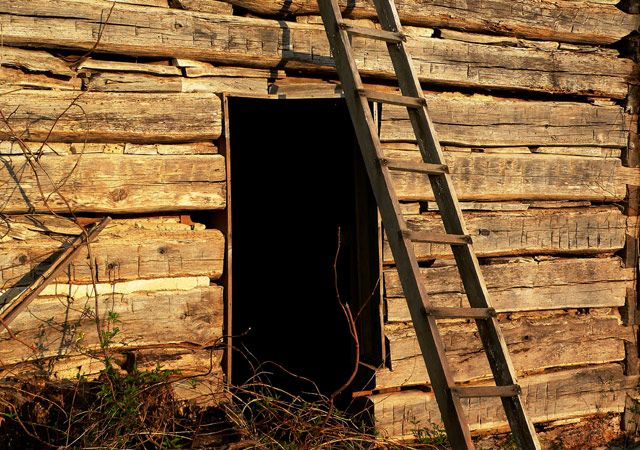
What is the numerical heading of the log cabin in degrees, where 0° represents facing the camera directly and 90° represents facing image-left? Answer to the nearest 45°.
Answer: approximately 0°
